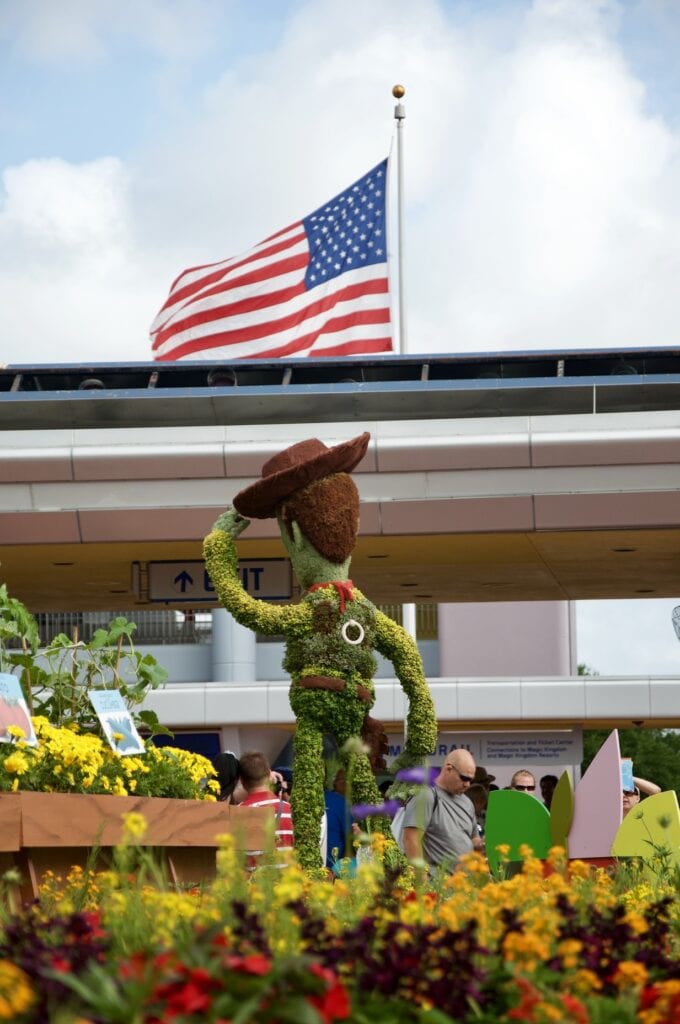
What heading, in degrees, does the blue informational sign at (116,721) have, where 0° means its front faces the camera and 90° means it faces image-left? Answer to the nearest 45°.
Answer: approximately 315°

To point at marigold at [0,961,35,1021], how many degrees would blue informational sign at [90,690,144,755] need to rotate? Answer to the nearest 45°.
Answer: approximately 45° to its right

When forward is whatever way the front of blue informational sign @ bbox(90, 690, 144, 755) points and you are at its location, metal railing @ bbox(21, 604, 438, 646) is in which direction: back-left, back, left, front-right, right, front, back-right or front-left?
back-left

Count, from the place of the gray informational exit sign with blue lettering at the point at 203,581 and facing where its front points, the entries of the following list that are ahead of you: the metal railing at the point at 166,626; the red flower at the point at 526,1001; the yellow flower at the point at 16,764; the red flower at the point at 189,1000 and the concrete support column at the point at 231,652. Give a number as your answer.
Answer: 3

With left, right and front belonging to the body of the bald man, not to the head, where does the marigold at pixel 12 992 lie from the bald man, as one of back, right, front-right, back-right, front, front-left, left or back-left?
front-right

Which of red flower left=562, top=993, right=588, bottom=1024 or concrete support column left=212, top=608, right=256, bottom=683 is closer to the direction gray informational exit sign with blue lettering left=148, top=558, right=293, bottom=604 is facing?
the red flower

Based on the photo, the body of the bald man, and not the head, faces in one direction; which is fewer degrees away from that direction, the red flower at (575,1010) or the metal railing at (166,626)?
the red flower

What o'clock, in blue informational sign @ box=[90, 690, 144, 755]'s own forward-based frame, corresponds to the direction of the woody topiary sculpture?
The woody topiary sculpture is roughly at 9 o'clock from the blue informational sign.

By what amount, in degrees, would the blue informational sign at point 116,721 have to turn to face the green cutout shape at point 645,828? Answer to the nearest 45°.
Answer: approximately 45° to its left

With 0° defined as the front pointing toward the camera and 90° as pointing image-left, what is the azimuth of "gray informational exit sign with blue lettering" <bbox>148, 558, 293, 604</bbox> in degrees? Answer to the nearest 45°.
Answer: approximately 0°
